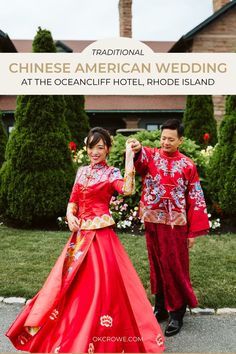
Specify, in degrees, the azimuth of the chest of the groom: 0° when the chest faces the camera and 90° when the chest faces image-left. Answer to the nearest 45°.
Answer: approximately 0°

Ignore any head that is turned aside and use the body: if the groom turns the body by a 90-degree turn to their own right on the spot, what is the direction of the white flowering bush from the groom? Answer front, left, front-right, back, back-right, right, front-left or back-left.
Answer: right

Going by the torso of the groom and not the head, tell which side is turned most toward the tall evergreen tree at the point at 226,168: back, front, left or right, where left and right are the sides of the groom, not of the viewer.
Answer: back

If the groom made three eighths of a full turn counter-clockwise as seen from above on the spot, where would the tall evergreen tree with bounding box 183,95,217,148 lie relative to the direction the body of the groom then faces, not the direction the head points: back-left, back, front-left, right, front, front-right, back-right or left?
front-left

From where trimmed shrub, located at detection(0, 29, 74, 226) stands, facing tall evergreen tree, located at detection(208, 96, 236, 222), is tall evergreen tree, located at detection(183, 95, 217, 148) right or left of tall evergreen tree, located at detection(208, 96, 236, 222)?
left

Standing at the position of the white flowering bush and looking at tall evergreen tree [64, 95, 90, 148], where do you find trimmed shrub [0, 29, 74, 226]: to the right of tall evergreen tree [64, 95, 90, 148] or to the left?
left

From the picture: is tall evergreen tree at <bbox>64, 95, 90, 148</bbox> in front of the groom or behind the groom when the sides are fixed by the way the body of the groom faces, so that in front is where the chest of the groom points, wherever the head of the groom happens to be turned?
behind
